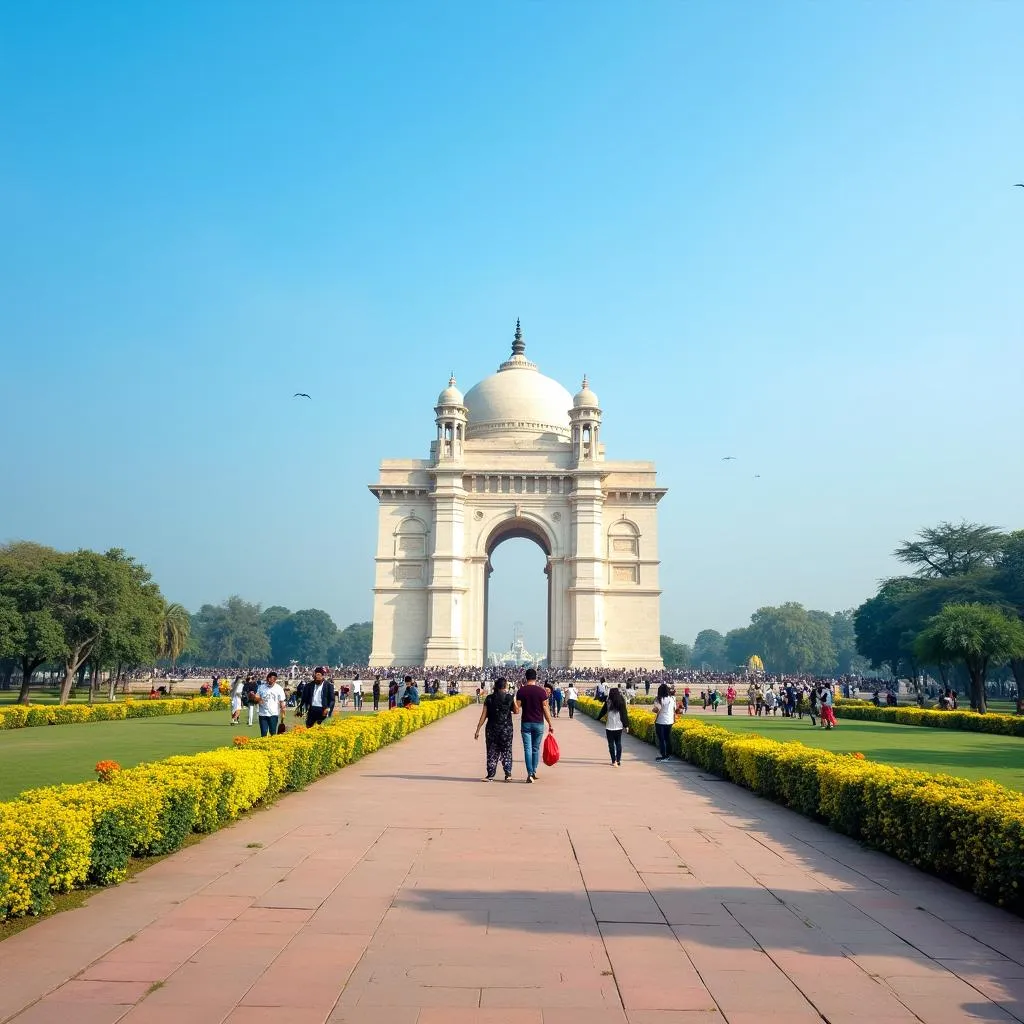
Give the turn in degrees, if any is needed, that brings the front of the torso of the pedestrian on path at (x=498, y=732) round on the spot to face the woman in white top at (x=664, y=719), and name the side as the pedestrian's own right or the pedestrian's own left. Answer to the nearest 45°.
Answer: approximately 45° to the pedestrian's own right

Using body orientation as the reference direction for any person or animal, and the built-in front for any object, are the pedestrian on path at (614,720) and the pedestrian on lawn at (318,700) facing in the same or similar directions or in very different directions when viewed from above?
very different directions

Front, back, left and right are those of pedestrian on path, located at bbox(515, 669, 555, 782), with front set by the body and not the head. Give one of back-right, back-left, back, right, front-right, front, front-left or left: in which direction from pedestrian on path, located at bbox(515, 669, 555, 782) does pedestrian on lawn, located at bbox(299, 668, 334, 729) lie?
front-left

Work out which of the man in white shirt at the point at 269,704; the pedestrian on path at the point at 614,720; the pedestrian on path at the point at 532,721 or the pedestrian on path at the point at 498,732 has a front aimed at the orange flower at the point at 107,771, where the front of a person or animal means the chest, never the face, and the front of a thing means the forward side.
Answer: the man in white shirt

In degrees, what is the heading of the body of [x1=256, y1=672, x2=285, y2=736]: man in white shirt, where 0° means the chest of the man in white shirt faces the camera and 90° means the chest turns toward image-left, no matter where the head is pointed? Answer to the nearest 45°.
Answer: approximately 0°

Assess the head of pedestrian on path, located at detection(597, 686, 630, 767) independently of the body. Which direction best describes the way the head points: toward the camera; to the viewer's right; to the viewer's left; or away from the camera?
away from the camera

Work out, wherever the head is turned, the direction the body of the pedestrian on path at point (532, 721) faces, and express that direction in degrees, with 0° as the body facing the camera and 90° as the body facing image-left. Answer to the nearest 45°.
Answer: approximately 180°

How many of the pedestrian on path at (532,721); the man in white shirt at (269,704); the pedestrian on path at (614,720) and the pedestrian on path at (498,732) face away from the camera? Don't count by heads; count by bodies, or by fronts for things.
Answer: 3

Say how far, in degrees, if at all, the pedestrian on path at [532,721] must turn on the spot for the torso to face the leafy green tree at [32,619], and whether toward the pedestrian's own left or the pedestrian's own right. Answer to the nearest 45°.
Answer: approximately 45° to the pedestrian's own left

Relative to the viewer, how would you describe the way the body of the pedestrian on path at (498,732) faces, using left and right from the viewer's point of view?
facing away from the viewer

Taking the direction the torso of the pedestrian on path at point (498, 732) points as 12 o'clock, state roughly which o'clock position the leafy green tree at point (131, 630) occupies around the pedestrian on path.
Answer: The leafy green tree is roughly at 11 o'clock from the pedestrian on path.

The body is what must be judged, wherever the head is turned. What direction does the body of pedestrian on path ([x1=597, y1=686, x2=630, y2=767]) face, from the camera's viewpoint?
away from the camera

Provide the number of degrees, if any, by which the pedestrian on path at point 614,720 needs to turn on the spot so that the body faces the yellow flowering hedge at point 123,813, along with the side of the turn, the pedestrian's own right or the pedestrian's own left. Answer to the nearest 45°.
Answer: approximately 135° to the pedestrian's own left
